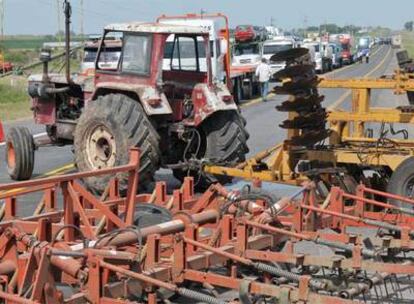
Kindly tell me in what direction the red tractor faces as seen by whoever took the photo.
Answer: facing away from the viewer and to the left of the viewer

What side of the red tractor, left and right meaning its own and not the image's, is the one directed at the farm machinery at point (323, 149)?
back

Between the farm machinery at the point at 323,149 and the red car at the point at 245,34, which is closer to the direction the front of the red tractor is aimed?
the red car

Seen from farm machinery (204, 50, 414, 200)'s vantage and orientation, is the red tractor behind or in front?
in front

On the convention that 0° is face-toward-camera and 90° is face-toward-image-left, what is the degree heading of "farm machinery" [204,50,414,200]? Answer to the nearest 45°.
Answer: approximately 90°

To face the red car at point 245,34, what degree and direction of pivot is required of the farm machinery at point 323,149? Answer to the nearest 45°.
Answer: approximately 90° to its right

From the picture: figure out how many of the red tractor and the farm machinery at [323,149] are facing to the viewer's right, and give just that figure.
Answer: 0

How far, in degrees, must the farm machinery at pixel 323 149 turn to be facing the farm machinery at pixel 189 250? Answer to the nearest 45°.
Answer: approximately 90° to its left
